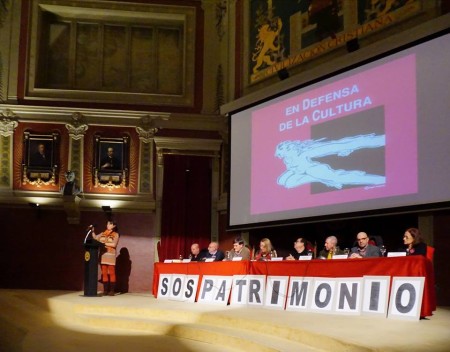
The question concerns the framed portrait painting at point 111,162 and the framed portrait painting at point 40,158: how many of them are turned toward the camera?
2

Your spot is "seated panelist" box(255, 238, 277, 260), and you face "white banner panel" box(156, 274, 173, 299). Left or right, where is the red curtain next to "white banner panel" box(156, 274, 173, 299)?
right

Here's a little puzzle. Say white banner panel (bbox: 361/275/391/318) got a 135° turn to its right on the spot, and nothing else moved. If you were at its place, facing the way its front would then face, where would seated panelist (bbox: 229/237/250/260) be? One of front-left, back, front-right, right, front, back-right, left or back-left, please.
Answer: front-left

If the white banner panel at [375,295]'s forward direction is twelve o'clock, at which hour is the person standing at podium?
The person standing at podium is roughly at 3 o'clock from the white banner panel.

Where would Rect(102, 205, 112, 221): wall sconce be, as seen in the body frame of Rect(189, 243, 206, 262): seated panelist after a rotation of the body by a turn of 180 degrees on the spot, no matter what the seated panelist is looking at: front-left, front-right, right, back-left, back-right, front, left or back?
left

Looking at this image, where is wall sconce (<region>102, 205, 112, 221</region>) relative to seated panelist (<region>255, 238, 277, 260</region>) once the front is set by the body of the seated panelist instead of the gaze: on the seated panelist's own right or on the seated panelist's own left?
on the seated panelist's own right

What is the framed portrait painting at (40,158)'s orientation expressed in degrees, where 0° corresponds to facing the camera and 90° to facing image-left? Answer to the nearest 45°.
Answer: approximately 0°

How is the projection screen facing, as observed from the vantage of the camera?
facing the viewer and to the left of the viewer

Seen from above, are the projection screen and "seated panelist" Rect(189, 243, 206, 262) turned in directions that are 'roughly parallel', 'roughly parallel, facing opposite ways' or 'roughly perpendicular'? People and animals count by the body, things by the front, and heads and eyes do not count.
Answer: roughly parallel

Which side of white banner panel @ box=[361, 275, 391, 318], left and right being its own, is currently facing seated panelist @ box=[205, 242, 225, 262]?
right

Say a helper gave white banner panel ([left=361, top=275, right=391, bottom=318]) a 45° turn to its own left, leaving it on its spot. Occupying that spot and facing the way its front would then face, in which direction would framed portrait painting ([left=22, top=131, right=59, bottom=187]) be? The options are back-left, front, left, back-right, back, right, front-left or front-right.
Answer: back-right

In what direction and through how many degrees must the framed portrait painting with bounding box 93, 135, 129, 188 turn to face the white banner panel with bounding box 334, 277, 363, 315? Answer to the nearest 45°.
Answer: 0° — it already faces it

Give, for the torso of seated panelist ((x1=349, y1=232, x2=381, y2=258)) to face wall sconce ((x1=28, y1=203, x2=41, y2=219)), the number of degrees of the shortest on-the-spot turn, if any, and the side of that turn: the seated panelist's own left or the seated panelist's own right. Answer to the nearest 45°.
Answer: approximately 90° to the seated panelist's own right

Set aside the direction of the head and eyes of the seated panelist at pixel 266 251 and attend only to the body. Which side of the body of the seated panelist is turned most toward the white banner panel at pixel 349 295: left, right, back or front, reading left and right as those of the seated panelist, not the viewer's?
left

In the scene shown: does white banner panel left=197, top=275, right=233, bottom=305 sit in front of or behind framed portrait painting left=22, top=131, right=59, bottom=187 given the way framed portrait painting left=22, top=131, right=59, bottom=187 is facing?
in front

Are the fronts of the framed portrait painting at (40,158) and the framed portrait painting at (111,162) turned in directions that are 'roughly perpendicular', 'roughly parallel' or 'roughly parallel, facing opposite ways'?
roughly parallel

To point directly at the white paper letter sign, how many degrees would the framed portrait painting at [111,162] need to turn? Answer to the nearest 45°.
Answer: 0° — it already faces it
